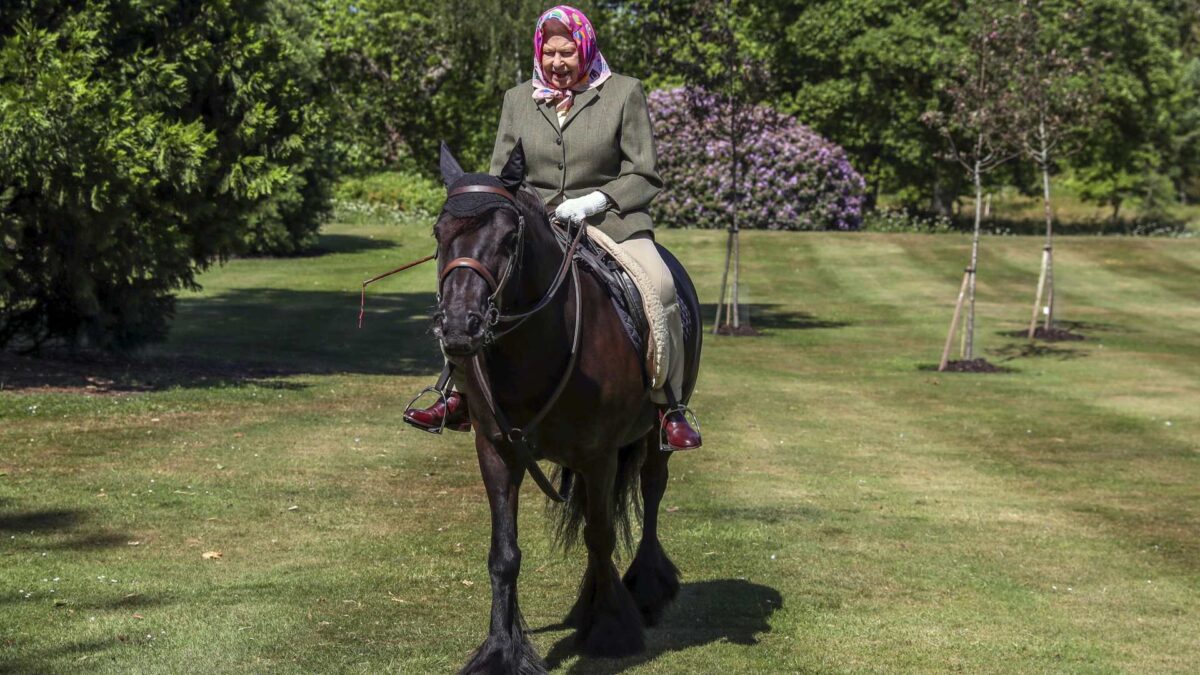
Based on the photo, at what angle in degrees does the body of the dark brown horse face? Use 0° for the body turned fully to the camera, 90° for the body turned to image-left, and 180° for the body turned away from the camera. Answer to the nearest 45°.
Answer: approximately 45°

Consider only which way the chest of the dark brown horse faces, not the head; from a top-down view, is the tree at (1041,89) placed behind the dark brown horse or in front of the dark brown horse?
behind

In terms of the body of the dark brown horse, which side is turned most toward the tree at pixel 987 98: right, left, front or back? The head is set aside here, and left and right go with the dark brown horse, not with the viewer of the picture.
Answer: back

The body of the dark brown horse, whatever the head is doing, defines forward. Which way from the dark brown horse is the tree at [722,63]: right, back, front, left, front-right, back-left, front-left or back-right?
back-right

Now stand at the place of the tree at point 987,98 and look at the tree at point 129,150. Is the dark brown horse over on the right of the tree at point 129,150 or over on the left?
left

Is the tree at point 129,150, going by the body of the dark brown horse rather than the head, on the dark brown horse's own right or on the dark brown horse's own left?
on the dark brown horse's own right
